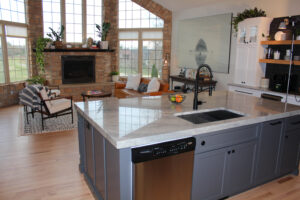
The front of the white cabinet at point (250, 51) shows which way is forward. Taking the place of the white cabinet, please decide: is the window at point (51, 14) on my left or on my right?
on my right

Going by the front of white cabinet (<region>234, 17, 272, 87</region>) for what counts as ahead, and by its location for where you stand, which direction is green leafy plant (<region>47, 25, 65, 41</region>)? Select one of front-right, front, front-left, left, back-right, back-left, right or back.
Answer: front-right

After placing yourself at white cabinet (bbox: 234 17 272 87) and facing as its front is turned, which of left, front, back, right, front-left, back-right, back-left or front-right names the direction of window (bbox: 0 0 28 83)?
front-right

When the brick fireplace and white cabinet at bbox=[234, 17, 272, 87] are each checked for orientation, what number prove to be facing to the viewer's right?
0

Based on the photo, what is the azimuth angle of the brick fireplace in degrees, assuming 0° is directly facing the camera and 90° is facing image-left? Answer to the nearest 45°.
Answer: approximately 0°

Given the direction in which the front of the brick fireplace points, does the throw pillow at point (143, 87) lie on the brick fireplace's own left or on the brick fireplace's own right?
on the brick fireplace's own left

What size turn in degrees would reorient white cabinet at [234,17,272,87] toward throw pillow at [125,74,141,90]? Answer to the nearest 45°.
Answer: approximately 45° to its right

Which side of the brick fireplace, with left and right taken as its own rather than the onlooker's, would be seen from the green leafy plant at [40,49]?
right

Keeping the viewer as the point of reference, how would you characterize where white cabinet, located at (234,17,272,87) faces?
facing the viewer and to the left of the viewer

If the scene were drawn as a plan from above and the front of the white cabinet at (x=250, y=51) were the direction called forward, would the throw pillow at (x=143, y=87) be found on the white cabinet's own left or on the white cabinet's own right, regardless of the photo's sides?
on the white cabinet's own right

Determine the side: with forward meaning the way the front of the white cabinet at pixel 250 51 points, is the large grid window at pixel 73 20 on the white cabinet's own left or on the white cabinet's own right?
on the white cabinet's own right

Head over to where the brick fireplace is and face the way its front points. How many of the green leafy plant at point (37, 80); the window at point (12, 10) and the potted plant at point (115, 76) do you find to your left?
1

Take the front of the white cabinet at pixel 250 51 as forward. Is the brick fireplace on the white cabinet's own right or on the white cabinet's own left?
on the white cabinet's own right

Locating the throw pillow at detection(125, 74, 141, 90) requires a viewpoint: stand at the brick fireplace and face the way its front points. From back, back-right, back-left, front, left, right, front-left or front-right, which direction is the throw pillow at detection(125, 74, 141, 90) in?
front-left

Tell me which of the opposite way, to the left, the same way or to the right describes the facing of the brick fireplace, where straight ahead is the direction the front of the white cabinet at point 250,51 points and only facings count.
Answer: to the left
